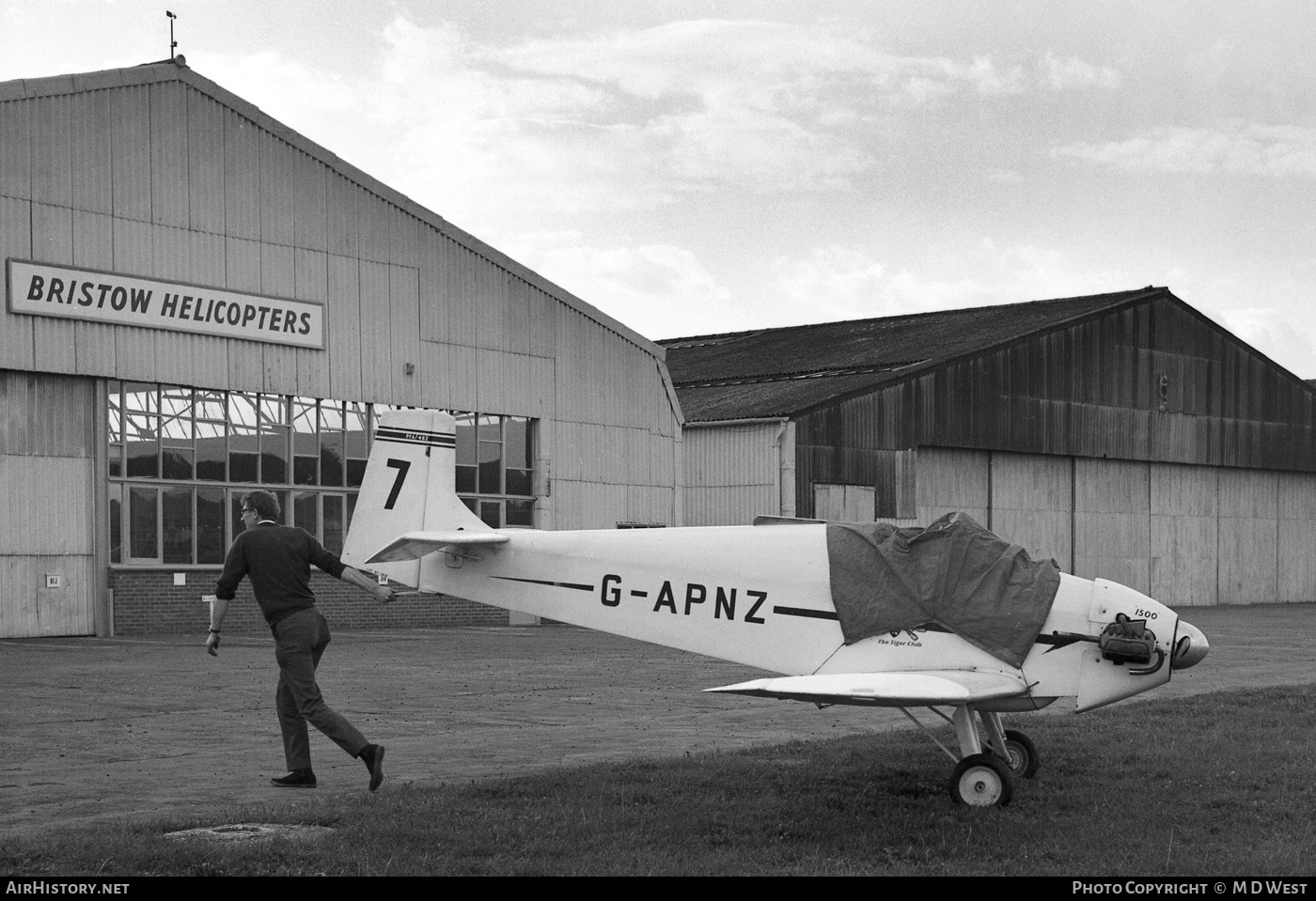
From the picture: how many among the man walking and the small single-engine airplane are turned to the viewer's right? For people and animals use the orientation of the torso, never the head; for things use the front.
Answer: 1

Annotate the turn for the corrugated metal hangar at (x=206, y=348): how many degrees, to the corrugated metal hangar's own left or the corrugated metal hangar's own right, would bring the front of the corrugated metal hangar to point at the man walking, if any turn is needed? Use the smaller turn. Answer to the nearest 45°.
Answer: approximately 45° to the corrugated metal hangar's own right

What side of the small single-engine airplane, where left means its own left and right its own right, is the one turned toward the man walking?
back

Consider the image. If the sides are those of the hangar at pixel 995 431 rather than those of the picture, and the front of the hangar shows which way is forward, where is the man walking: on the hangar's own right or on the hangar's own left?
on the hangar's own right

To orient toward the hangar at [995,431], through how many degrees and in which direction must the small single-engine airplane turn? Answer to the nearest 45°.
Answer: approximately 90° to its left

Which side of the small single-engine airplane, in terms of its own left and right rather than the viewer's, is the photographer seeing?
right

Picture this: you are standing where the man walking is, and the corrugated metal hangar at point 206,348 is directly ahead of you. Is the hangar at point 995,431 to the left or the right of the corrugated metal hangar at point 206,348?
right

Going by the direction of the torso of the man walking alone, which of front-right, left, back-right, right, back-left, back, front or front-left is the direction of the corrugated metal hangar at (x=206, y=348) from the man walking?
front-right

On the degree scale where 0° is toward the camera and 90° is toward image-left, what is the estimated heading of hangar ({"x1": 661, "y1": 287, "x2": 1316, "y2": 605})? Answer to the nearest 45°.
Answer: approximately 315°
